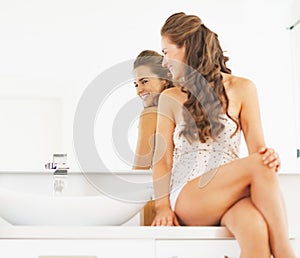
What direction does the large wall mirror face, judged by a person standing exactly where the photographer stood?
facing the viewer

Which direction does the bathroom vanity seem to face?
toward the camera

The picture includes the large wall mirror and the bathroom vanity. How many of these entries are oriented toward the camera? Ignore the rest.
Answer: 2
